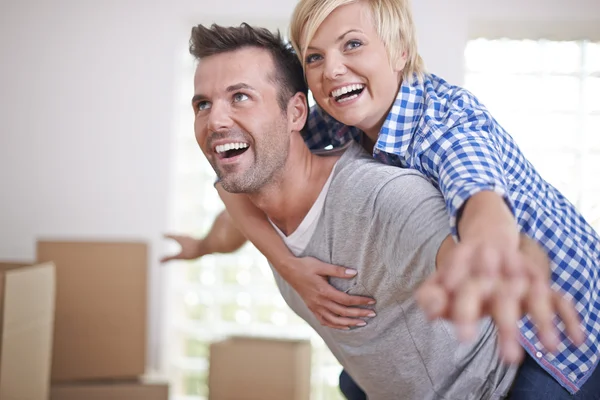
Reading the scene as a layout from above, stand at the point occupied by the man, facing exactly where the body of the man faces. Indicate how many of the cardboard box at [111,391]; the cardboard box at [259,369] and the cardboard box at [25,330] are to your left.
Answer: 0

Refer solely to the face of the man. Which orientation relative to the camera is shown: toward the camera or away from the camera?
toward the camera

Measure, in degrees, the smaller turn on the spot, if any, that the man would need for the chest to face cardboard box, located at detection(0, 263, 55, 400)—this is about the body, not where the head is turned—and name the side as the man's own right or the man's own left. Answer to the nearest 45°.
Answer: approximately 90° to the man's own right

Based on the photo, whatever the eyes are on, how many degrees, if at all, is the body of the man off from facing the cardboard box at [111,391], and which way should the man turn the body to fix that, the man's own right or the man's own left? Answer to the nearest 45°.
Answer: approximately 90° to the man's own right

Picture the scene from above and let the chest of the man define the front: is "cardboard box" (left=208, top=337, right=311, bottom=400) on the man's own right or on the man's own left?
on the man's own right

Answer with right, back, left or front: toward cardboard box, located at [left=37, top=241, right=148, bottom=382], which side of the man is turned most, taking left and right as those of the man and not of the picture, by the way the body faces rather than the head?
right

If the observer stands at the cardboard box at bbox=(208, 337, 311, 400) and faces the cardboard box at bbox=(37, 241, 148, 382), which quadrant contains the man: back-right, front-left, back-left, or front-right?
back-left

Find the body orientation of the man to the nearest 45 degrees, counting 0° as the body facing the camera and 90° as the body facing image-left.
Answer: approximately 45°

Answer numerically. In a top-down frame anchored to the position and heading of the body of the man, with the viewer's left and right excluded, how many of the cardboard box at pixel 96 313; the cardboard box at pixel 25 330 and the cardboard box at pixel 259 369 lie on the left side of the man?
0

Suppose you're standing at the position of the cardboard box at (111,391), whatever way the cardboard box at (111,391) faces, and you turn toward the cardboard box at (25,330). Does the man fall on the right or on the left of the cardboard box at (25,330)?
left
